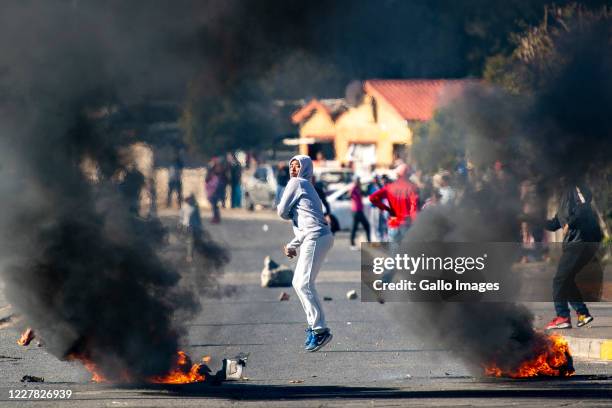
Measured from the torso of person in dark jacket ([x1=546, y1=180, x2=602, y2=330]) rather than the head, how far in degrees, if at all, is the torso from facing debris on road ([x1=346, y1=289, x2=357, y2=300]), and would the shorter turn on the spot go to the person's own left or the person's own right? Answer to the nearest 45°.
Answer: approximately 45° to the person's own right

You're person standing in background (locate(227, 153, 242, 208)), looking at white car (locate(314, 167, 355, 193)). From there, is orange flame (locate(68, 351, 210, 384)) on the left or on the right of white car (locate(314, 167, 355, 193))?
right

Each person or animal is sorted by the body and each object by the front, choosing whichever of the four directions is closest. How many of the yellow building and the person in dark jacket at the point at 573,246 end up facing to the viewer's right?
0

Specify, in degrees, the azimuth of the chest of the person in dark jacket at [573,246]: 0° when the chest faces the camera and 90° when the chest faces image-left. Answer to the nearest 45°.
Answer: approximately 90°

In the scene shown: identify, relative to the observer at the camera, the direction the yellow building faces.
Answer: facing the viewer and to the left of the viewer

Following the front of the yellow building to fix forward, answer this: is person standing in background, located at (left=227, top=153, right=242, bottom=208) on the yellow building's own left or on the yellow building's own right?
on the yellow building's own right
